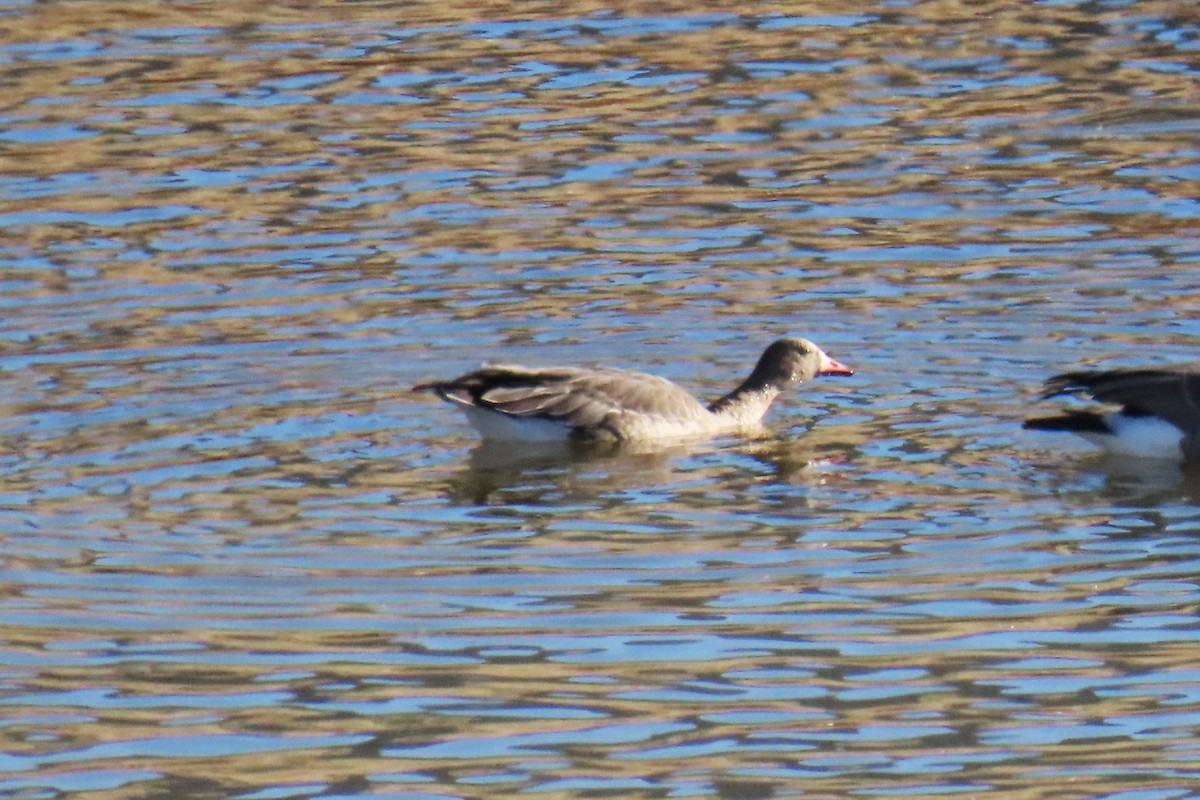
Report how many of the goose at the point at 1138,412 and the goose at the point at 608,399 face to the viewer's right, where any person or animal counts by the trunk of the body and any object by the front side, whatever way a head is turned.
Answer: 2

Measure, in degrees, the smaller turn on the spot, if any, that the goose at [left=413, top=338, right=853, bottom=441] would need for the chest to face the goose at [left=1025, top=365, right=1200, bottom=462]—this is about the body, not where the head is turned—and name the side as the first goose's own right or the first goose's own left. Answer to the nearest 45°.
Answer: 0° — it already faces it

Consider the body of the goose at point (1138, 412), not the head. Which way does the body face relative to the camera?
to the viewer's right

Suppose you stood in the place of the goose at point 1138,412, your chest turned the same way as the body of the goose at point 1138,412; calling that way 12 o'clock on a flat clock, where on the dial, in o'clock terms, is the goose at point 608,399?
the goose at point 608,399 is roughly at 6 o'clock from the goose at point 1138,412.

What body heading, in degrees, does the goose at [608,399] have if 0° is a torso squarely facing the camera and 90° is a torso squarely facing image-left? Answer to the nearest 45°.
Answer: approximately 270°
